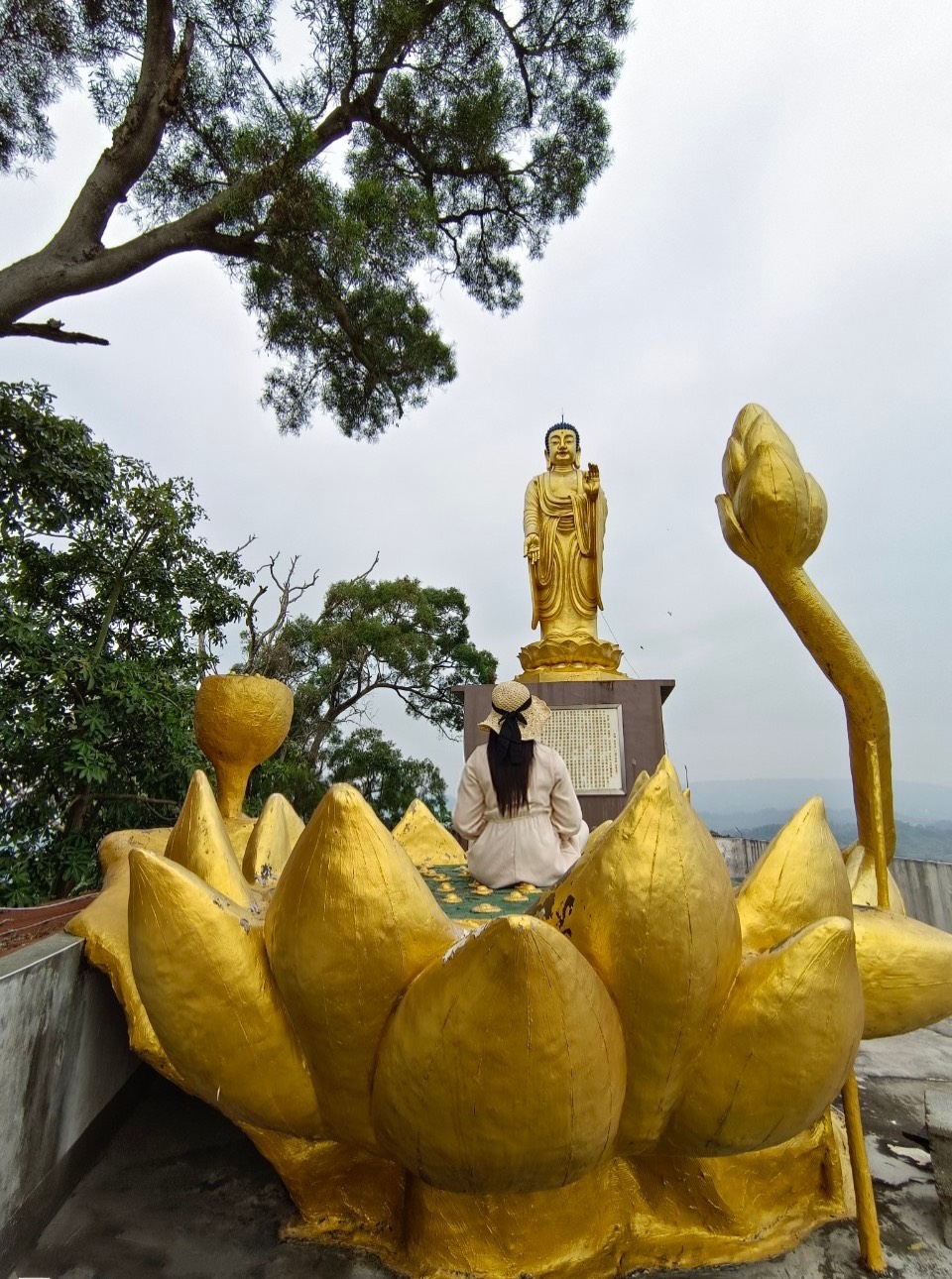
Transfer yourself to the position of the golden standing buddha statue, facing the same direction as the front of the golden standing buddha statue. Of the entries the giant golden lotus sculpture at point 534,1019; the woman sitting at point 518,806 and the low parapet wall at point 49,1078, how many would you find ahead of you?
3

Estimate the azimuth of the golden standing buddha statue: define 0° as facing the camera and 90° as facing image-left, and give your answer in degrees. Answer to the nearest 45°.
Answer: approximately 0°

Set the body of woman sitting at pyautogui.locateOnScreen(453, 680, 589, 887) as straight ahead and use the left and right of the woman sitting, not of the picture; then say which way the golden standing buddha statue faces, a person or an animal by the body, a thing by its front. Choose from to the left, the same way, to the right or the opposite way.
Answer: the opposite way

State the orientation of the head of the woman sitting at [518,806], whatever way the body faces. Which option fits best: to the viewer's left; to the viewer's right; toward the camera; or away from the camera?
away from the camera

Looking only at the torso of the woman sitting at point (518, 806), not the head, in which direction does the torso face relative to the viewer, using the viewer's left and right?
facing away from the viewer

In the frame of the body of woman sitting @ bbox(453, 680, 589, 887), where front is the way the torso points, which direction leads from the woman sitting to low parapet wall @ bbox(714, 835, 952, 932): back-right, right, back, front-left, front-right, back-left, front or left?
front-right

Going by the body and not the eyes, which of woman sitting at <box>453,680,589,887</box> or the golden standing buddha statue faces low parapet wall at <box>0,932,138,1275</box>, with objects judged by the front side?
the golden standing buddha statue

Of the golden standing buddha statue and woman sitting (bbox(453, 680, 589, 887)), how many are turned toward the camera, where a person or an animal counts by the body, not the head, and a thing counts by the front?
1

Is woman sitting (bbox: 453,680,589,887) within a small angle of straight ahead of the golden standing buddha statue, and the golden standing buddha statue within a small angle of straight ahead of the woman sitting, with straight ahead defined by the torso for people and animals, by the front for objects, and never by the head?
yes

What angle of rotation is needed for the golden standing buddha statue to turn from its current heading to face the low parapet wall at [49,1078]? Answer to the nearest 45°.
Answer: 0° — it already faces it

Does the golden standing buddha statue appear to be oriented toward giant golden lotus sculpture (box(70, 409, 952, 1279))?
yes
